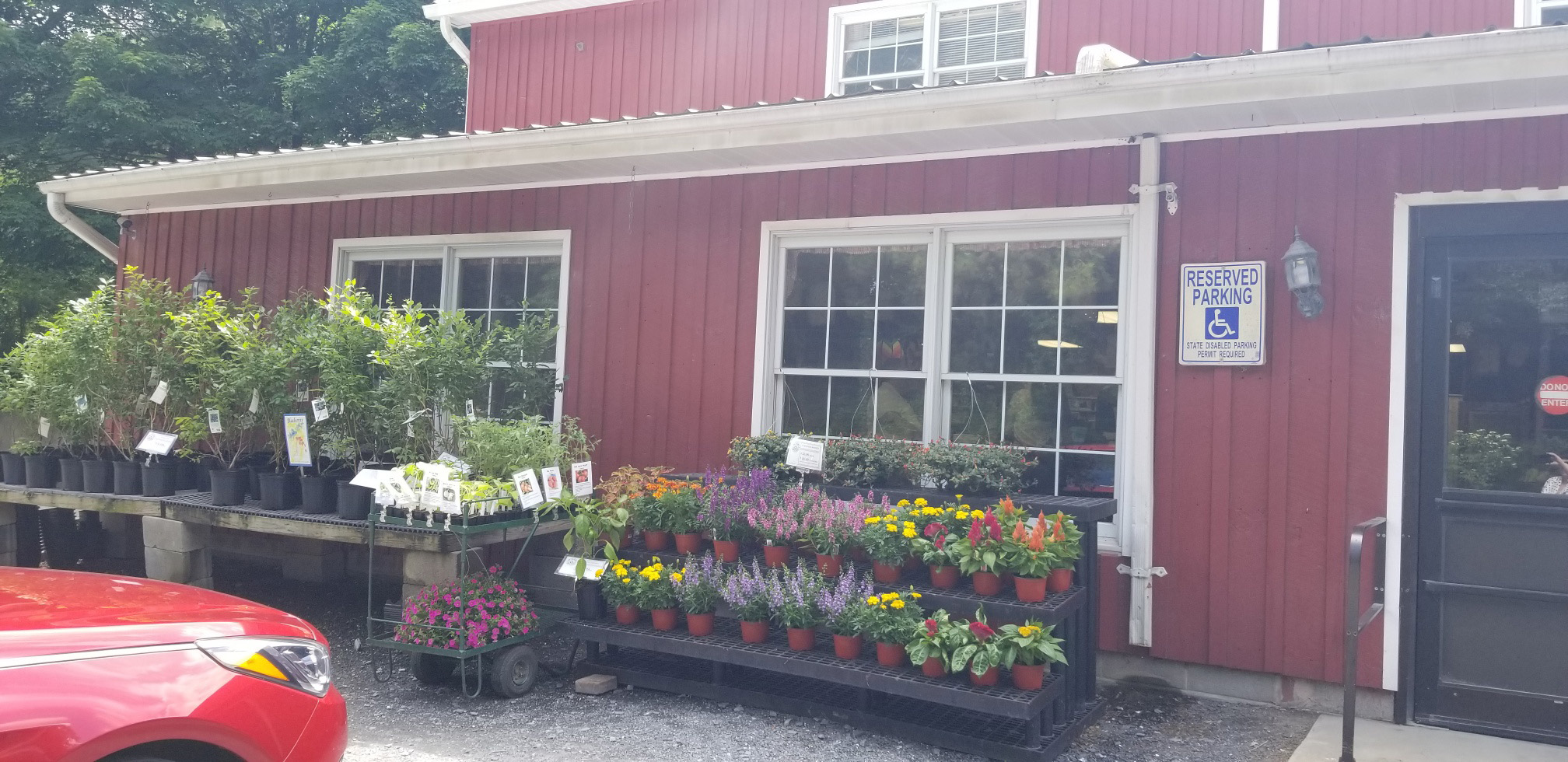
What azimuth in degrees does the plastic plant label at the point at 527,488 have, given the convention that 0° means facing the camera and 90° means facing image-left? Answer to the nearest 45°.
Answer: approximately 0°

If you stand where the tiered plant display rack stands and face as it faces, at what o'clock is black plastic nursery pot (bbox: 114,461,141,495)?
The black plastic nursery pot is roughly at 2 o'clock from the tiered plant display rack.

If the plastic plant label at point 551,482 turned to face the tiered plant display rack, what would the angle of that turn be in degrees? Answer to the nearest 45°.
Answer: approximately 45° to its left

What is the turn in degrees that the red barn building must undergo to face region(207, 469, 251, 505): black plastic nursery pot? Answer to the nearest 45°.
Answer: approximately 45° to its right

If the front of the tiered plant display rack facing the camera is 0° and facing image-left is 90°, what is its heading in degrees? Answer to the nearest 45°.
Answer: approximately 45°

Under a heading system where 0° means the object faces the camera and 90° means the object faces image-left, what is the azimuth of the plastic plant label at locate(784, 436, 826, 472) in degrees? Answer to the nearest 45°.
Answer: approximately 0°
